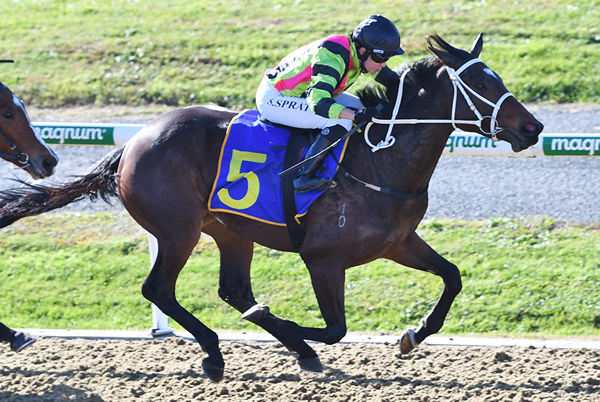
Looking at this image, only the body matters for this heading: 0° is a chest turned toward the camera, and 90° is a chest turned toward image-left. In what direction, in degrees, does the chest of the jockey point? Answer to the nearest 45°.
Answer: approximately 270°

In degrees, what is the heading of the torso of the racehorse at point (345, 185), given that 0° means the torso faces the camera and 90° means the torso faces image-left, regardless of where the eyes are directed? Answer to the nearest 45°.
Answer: approximately 270°
